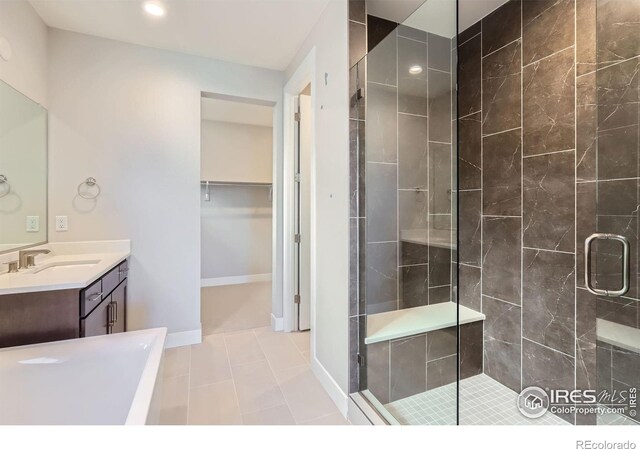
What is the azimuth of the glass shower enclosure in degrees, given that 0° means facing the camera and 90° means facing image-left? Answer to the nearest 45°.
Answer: approximately 45°

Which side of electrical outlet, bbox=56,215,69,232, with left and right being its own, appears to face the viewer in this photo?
front

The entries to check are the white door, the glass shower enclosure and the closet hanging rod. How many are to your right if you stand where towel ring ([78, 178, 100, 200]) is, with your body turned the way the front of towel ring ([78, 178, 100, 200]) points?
0

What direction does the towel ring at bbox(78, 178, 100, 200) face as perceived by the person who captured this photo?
facing the viewer

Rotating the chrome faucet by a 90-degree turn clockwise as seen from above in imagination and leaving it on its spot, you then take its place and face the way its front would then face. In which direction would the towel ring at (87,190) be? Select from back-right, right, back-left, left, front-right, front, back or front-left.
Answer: back-left

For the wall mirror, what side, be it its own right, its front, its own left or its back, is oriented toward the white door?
front

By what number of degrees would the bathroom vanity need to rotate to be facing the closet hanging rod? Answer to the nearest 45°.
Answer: approximately 45° to its left

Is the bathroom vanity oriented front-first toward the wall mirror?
no

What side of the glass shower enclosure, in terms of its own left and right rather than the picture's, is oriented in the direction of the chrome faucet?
front

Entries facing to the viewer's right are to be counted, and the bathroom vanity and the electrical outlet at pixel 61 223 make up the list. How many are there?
1

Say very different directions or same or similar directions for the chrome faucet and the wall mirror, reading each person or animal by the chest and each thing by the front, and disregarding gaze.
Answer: same or similar directions

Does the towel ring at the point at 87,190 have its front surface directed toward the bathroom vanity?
yes

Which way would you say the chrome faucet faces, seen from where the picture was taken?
facing to the right of the viewer

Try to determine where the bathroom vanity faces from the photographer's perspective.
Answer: facing to the right of the viewer

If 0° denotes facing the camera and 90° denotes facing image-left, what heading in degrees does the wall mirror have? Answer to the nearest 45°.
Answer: approximately 270°

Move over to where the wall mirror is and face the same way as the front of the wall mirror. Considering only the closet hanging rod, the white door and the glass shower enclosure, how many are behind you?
0
